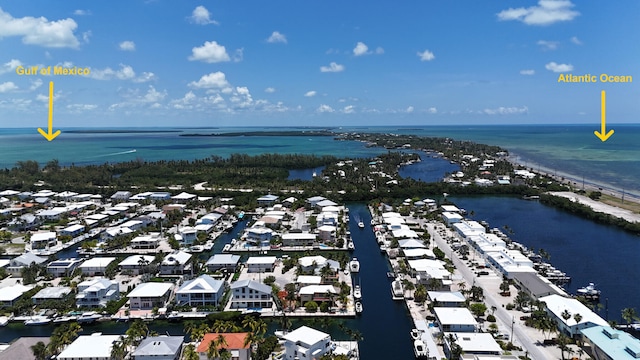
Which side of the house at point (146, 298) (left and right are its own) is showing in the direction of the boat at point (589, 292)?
left

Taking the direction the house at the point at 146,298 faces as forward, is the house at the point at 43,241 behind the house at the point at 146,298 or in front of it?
behind

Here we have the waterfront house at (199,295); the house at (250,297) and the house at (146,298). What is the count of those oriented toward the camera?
3

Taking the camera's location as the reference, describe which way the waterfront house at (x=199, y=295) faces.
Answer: facing the viewer

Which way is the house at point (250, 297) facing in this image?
toward the camera

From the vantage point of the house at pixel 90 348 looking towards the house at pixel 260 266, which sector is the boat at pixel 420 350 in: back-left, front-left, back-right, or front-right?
front-right

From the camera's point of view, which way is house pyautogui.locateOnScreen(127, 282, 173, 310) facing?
toward the camera
